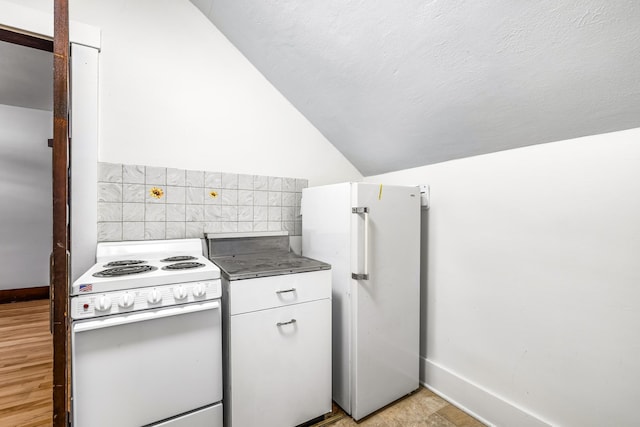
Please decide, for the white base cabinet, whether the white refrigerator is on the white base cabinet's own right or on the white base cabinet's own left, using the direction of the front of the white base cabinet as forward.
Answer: on the white base cabinet's own left

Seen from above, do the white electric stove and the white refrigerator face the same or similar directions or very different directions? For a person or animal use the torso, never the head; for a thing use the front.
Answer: same or similar directions

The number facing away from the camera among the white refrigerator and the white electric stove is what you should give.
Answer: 0

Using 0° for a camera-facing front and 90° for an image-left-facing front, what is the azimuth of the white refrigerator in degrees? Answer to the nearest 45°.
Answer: approximately 315°

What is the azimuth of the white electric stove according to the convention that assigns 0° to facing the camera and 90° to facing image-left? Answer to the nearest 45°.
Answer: approximately 0°

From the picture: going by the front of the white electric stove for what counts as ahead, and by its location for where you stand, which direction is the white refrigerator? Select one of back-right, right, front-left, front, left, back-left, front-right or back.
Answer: left

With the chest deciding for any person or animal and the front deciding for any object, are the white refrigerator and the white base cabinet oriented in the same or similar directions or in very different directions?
same or similar directions

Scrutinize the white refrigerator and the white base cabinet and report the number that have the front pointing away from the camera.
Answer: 0

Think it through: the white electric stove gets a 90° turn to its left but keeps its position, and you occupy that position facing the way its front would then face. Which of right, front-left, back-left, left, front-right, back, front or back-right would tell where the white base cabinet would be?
front

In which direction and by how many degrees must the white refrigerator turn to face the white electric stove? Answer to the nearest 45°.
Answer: approximately 90° to its right
